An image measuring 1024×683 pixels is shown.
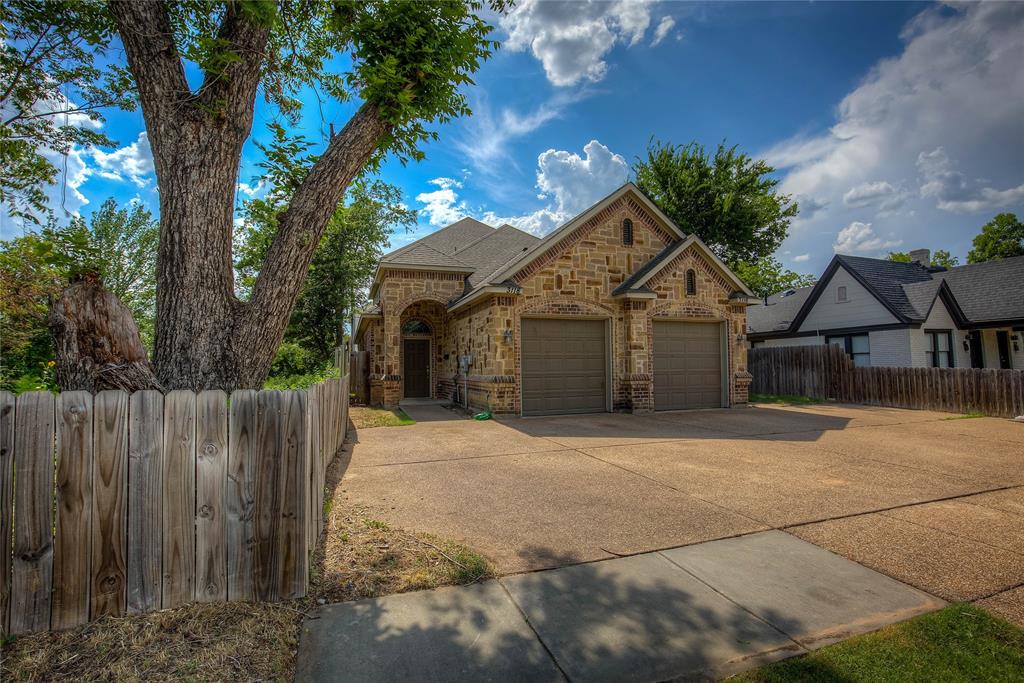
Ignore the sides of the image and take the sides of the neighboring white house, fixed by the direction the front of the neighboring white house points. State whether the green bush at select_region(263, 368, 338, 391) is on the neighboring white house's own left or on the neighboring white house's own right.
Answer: on the neighboring white house's own right

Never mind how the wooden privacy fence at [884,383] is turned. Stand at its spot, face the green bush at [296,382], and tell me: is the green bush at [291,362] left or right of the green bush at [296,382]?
right

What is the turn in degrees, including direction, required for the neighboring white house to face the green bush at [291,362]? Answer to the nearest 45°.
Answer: approximately 90° to its right

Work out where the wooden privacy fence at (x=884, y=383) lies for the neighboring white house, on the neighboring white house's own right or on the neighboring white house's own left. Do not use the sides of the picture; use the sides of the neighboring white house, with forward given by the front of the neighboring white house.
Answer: on the neighboring white house's own right

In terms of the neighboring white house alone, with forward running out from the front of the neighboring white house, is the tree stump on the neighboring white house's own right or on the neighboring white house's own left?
on the neighboring white house's own right

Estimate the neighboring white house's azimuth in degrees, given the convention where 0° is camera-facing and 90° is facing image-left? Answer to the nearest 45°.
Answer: approximately 315°

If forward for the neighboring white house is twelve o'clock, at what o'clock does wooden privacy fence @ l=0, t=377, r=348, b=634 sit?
The wooden privacy fence is roughly at 2 o'clock from the neighboring white house.
